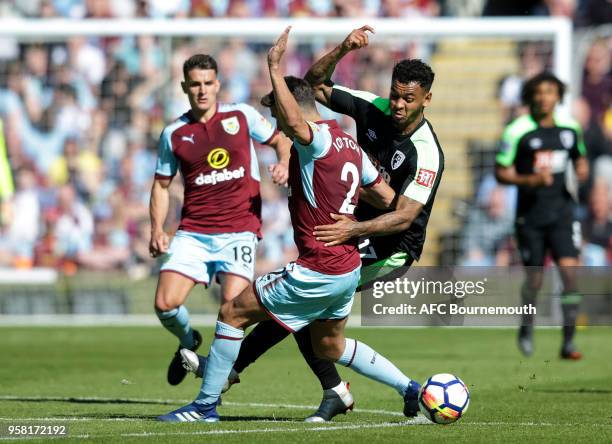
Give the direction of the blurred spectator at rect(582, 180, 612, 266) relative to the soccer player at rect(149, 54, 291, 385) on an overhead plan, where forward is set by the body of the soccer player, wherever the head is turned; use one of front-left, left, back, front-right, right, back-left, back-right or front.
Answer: back-left

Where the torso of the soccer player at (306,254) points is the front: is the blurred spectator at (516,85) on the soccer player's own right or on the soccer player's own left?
on the soccer player's own right

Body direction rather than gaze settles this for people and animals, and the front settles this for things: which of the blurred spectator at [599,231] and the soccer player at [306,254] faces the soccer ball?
the blurred spectator

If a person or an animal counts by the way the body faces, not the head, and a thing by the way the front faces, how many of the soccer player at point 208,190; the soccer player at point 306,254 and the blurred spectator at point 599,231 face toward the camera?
2

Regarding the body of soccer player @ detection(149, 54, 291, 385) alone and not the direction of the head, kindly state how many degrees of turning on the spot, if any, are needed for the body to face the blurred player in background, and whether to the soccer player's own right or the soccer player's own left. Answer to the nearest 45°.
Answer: approximately 135° to the soccer player's own left

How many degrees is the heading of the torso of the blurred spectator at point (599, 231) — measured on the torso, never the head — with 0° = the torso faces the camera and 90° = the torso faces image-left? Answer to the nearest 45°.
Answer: approximately 0°

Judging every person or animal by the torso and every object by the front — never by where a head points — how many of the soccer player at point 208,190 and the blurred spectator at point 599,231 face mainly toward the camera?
2

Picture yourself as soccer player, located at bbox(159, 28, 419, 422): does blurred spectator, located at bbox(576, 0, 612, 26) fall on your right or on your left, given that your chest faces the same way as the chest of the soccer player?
on your right

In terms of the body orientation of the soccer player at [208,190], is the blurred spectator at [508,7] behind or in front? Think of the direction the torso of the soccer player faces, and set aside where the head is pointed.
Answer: behind

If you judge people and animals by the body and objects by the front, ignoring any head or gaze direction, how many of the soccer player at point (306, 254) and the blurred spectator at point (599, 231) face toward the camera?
1

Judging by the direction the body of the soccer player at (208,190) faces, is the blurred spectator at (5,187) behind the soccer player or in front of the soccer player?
behind
